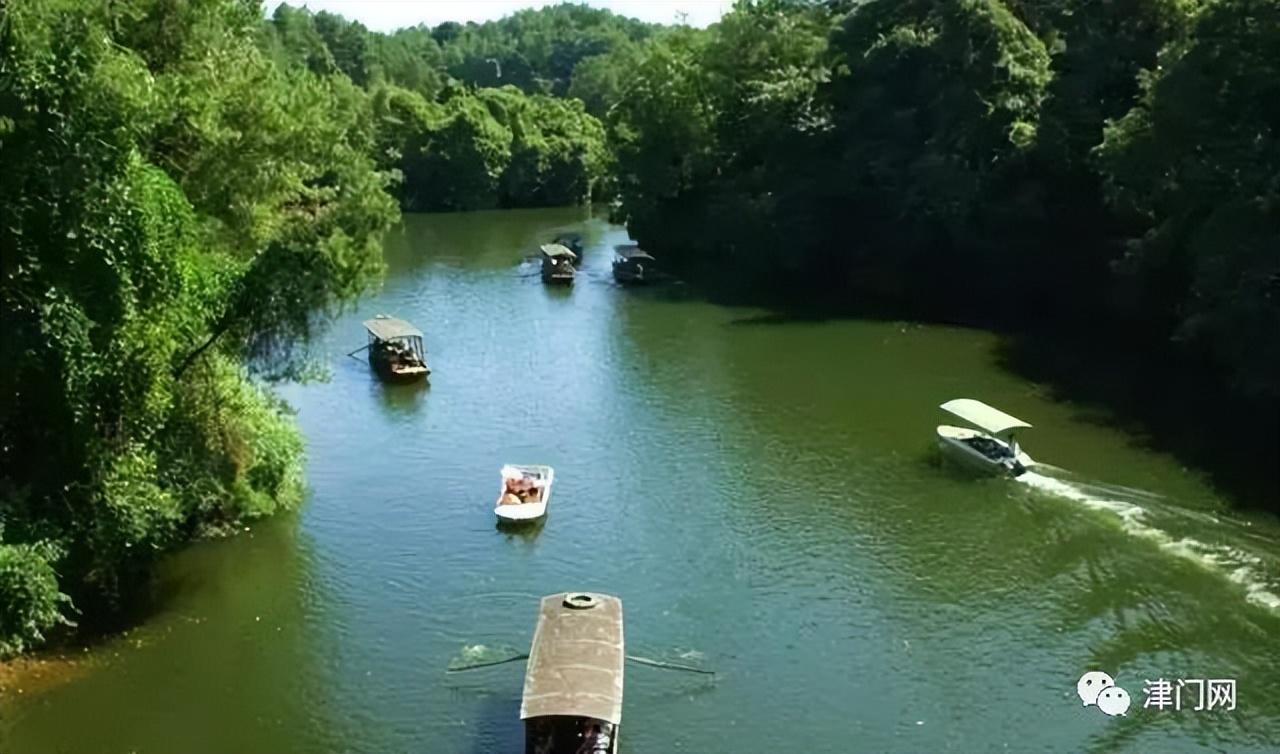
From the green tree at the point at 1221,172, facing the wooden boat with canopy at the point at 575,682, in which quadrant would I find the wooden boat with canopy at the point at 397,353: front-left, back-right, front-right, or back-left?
front-right

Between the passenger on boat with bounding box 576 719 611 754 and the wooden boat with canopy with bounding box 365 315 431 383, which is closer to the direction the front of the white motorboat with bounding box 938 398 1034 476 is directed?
the wooden boat with canopy

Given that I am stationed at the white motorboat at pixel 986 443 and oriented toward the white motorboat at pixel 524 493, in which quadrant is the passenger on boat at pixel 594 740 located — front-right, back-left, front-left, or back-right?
front-left

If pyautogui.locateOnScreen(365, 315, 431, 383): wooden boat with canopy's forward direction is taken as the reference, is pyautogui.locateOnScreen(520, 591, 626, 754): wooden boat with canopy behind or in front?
in front

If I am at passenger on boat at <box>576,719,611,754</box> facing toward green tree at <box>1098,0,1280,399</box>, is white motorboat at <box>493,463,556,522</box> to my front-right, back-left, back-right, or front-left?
front-left

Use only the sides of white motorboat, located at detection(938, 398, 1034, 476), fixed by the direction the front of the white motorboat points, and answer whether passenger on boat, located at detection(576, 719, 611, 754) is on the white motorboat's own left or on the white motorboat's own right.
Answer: on the white motorboat's own left

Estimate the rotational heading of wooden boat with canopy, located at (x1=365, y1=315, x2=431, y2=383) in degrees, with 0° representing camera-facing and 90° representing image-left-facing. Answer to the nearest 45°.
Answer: approximately 315°

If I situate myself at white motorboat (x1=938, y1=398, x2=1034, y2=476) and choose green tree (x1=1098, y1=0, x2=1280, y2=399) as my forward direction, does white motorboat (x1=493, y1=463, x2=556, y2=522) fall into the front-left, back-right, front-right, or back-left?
back-left

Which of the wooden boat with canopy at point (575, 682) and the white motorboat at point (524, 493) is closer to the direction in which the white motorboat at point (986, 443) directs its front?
the white motorboat

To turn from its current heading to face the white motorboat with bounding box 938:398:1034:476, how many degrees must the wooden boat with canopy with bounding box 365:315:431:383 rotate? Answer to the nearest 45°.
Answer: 0° — it already faces it

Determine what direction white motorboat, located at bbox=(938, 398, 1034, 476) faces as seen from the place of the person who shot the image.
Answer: facing away from the viewer and to the left of the viewer

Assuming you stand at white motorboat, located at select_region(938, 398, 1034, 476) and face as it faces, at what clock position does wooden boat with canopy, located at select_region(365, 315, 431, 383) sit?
The wooden boat with canopy is roughly at 11 o'clock from the white motorboat.

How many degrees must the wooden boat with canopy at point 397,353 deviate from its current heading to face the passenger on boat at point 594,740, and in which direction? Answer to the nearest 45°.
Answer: approximately 45° to its right

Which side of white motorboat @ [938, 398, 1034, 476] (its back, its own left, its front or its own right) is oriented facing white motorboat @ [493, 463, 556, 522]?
left
